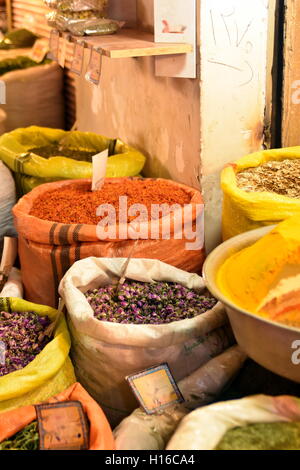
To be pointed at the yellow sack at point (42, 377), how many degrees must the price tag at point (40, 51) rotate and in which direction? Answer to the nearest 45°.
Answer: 0° — it already faces it

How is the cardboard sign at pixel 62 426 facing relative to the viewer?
toward the camera

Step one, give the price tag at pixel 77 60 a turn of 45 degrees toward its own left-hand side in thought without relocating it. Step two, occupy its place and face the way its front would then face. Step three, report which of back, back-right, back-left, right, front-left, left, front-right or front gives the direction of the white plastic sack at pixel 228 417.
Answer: front

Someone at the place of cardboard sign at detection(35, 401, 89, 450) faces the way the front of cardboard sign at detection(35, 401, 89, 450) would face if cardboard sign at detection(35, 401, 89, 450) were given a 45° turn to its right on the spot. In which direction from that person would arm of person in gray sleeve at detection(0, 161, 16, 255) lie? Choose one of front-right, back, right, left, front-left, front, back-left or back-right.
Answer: back-right

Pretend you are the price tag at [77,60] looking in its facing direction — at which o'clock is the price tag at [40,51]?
the price tag at [40,51] is roughly at 4 o'clock from the price tag at [77,60].

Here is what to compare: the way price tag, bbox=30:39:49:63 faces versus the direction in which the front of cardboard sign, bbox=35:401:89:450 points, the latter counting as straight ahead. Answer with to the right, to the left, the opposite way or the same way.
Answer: the same way

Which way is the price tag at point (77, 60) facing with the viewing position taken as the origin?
facing the viewer and to the left of the viewer

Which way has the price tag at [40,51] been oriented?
toward the camera

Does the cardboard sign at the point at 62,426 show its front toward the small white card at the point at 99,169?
no

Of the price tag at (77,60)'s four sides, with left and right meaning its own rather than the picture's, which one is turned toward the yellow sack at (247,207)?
left

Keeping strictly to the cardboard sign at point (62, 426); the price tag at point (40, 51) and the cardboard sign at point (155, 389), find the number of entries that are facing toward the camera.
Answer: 3

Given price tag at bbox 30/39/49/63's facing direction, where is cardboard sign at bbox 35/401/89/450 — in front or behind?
in front

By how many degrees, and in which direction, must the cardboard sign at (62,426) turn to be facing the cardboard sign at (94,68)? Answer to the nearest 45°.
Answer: approximately 180°
